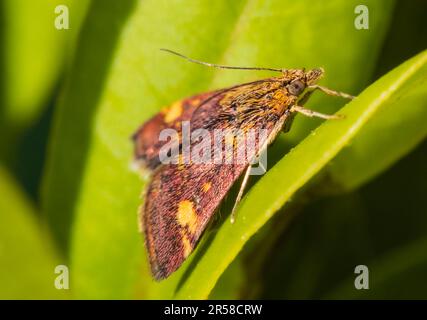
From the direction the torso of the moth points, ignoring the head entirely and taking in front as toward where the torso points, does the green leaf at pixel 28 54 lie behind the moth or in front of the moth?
behind

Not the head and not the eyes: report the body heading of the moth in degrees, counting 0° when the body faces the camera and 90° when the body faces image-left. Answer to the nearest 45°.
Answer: approximately 270°
